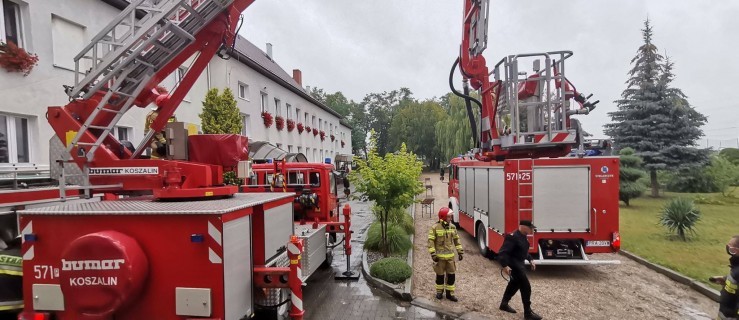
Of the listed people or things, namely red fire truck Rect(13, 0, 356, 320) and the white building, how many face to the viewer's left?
0

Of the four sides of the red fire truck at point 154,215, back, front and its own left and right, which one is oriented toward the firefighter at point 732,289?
right

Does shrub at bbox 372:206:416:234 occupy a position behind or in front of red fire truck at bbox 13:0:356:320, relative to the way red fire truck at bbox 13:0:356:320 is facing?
in front

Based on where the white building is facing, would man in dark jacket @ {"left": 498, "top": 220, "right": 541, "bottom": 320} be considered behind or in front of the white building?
in front

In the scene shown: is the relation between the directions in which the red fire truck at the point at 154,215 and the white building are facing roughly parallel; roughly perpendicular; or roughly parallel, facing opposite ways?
roughly perpendicular

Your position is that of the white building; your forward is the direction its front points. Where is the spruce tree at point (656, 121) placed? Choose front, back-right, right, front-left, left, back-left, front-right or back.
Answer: front-left

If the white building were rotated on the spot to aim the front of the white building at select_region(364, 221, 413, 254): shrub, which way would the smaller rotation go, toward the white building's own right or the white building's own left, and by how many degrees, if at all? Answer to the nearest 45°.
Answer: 0° — it already faces it

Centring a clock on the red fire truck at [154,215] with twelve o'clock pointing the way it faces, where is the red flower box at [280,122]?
The red flower box is roughly at 11 o'clock from the red fire truck.

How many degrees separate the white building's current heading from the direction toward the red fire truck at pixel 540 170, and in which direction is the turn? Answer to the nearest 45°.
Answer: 0° — it already faces it

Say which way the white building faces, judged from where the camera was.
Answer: facing the viewer and to the right of the viewer

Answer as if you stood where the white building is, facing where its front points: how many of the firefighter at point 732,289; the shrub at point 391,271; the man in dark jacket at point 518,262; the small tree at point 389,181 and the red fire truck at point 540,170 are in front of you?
5

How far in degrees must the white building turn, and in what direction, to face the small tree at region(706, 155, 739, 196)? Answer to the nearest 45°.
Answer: approximately 45° to its left

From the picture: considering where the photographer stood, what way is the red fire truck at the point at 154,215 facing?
facing away from the viewer and to the right of the viewer

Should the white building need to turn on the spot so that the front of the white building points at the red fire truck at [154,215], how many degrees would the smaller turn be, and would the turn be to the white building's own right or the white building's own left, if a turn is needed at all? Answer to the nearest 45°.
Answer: approximately 45° to the white building's own right

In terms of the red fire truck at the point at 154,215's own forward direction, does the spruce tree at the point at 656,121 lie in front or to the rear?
in front

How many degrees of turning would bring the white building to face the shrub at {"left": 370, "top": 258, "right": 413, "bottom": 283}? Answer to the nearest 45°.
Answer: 0° — it already faces it
